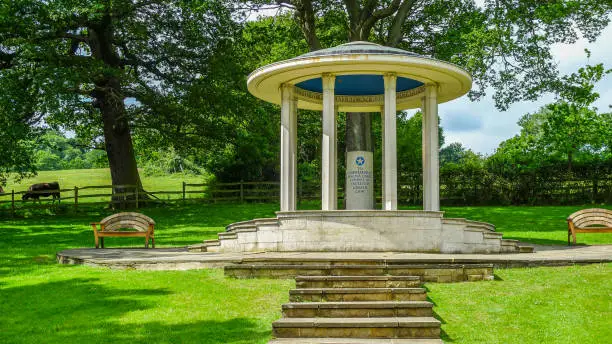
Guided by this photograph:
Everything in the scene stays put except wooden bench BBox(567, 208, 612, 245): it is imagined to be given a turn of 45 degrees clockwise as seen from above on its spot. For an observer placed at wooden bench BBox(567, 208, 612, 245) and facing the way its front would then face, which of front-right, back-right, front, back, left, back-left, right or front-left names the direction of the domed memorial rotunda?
front

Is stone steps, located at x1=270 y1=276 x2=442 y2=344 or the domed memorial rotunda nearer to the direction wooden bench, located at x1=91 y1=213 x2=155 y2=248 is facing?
the stone steps

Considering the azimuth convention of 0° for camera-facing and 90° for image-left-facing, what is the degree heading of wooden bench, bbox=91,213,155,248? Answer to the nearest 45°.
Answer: approximately 0°

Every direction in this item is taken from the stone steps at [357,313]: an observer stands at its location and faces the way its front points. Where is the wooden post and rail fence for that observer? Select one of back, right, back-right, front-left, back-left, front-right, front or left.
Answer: back

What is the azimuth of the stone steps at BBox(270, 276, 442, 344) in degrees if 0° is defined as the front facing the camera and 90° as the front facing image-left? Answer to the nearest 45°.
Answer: approximately 0°

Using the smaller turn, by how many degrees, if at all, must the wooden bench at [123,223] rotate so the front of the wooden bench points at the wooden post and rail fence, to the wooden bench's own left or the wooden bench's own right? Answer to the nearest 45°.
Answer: approximately 135° to the wooden bench's own left

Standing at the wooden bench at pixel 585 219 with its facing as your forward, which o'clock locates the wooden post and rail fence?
The wooden post and rail fence is roughly at 5 o'clock from the wooden bench.

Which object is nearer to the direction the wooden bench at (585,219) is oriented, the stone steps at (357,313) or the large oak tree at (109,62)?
the stone steps

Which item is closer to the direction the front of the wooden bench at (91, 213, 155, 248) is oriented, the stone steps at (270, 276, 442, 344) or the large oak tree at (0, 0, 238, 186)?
the stone steps

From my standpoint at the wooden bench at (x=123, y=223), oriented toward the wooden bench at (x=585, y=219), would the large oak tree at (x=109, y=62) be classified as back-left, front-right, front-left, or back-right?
back-left

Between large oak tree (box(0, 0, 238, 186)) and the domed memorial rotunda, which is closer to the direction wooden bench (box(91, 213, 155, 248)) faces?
the domed memorial rotunda

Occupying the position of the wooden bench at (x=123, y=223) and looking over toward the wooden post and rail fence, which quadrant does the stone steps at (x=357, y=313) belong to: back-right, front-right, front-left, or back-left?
back-right

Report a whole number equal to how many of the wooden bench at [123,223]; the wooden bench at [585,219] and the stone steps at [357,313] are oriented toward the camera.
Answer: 3

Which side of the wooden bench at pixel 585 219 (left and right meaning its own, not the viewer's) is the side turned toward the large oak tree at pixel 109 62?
right
